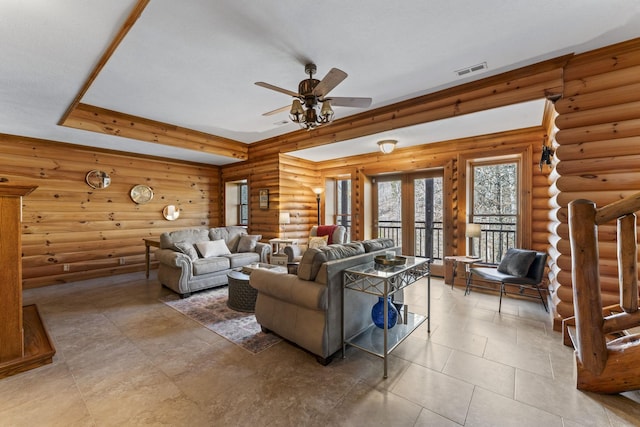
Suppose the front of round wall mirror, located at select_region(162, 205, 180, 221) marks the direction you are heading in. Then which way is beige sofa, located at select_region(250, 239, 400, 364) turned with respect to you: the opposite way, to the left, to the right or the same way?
the opposite way

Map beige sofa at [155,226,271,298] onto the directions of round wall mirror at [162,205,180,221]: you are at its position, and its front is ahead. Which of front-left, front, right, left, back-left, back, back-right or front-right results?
front

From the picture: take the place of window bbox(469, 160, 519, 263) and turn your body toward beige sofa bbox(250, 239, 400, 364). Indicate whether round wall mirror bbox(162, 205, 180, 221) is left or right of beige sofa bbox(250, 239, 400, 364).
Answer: right

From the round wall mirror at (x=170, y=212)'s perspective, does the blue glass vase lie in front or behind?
in front

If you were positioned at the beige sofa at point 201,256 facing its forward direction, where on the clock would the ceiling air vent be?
The ceiling air vent is roughly at 12 o'clock from the beige sofa.

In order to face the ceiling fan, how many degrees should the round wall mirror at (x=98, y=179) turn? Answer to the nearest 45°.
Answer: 0° — it already faces it

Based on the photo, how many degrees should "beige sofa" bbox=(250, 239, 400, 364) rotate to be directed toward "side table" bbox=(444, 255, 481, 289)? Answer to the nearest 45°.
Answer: approximately 90° to its right

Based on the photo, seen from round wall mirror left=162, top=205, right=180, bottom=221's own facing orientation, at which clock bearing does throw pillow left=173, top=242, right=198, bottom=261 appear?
The throw pillow is roughly at 12 o'clock from the round wall mirror.

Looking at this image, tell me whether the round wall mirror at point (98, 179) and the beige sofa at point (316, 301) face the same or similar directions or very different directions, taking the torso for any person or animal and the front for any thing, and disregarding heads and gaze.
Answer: very different directions

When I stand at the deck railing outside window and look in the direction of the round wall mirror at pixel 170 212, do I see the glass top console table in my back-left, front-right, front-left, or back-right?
front-left

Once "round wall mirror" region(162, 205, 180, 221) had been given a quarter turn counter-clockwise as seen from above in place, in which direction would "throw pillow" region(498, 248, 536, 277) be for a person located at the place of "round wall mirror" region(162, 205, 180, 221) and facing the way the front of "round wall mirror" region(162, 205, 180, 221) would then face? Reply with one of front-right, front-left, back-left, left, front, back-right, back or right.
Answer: front-right

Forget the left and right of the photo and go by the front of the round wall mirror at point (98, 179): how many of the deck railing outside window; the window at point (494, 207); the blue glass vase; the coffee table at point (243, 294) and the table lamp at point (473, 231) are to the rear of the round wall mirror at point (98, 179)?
0

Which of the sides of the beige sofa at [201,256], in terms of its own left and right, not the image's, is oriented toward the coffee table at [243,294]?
front

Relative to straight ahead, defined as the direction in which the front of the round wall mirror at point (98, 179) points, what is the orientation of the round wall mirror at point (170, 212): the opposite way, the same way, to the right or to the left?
the same way

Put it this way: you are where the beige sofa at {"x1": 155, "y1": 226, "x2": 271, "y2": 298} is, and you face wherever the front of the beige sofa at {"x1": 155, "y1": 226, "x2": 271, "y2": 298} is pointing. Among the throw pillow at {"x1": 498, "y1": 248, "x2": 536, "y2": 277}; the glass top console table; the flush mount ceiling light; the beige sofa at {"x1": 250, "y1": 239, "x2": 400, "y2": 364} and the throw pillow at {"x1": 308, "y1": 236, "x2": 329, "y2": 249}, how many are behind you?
0
